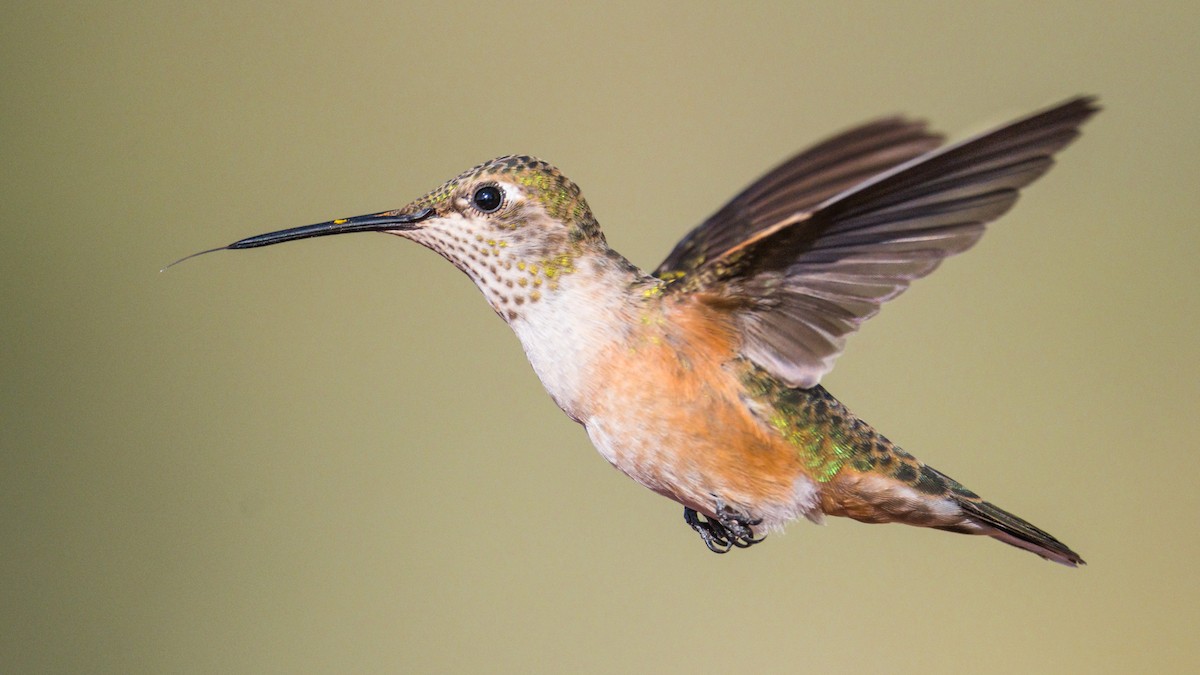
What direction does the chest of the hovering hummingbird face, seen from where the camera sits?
to the viewer's left
